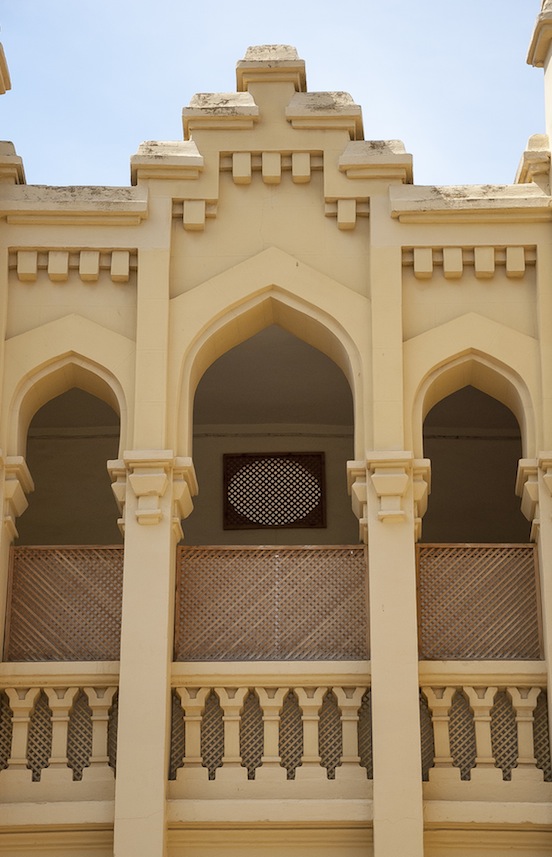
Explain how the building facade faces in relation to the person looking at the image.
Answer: facing the viewer
